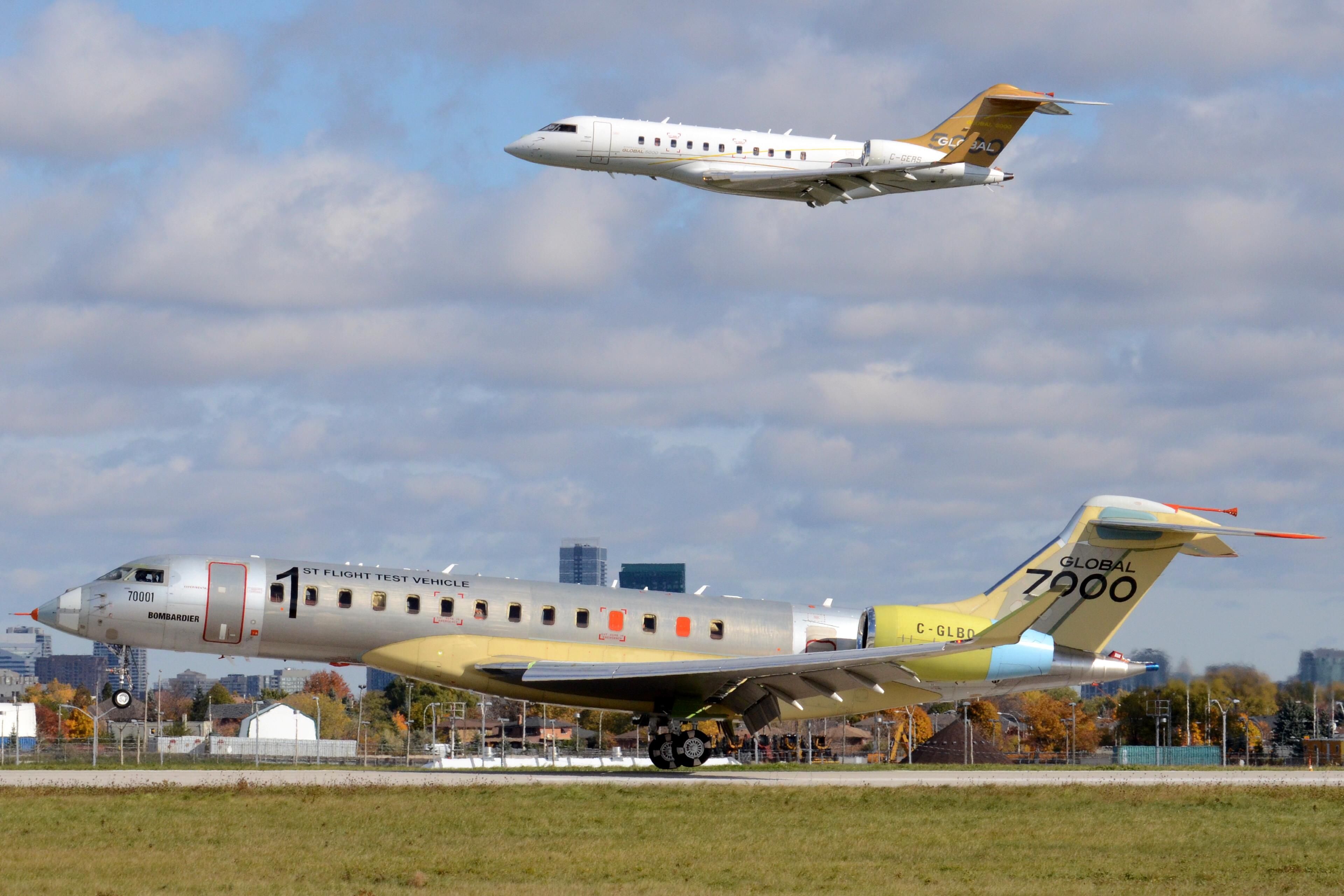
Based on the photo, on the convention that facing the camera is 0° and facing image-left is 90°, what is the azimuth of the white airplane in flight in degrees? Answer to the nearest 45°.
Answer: approximately 90°

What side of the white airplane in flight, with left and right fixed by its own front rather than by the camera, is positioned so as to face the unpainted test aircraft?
left

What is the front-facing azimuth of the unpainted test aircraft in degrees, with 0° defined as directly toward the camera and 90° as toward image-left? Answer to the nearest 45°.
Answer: approximately 90°

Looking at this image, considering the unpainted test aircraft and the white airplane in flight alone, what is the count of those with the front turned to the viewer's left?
2

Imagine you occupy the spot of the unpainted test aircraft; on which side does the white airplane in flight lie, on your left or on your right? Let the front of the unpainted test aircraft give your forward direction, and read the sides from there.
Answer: on your right
